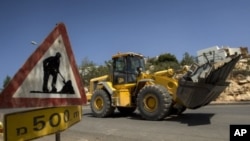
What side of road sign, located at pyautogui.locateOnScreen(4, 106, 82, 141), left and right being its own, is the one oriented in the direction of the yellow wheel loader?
left

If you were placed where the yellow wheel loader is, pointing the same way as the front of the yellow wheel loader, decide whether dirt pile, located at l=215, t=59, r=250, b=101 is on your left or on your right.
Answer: on your left

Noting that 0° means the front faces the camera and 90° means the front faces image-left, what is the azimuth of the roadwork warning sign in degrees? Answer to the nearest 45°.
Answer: approximately 315°

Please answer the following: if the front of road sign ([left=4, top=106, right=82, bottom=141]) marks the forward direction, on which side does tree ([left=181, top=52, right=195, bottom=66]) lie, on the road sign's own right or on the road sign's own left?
on the road sign's own left

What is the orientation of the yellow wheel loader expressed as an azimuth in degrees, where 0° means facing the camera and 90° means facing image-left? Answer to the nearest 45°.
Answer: approximately 315°

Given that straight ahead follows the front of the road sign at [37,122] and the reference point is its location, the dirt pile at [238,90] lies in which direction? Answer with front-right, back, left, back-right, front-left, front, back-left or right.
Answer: left

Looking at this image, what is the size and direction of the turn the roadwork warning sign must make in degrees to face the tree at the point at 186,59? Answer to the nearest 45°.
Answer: approximately 90° to its left

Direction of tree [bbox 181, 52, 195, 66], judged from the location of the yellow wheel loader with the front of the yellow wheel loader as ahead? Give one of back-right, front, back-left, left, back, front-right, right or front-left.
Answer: back-left
